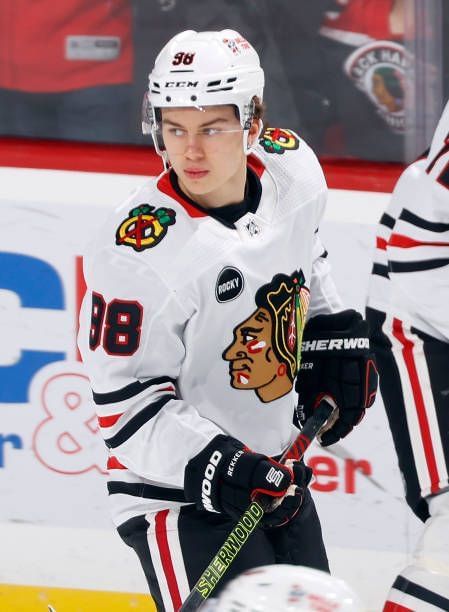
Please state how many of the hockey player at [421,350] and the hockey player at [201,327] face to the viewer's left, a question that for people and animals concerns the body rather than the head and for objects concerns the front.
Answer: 0

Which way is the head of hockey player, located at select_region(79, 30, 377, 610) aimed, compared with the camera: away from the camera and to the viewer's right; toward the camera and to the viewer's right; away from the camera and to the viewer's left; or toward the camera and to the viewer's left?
toward the camera and to the viewer's left

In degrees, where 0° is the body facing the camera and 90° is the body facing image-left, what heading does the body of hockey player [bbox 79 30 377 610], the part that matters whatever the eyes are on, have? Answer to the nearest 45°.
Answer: approximately 315°
